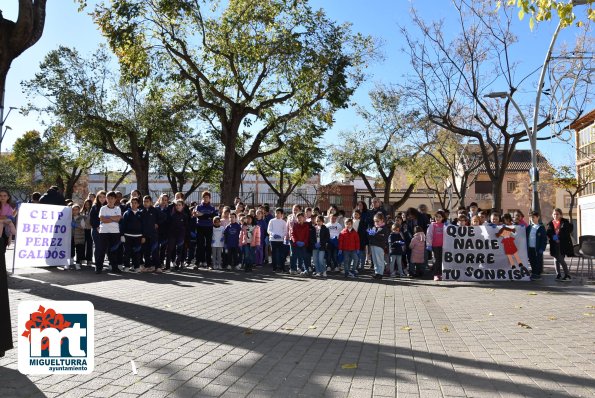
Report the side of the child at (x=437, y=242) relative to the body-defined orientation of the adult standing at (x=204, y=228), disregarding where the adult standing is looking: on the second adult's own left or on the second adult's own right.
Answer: on the second adult's own left

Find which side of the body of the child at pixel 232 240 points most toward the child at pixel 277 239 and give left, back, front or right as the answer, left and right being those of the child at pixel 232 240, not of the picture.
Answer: left

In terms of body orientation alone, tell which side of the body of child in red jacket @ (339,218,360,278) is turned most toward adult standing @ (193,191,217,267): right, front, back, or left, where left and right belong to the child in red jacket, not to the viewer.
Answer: right

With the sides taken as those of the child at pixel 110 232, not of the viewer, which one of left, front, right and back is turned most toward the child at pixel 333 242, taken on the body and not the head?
left

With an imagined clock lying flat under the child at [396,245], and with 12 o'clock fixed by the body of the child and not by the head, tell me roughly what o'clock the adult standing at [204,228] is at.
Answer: The adult standing is roughly at 3 o'clock from the child.

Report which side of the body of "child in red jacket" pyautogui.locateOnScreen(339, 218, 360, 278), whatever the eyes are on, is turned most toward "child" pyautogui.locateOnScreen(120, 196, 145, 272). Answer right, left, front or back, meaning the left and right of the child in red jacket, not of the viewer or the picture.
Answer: right

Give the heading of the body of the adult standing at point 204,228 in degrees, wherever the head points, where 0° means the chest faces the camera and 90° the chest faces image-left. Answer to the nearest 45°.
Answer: approximately 0°

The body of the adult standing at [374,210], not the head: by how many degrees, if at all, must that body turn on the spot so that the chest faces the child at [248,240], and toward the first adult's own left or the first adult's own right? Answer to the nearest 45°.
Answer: approximately 90° to the first adult's own right

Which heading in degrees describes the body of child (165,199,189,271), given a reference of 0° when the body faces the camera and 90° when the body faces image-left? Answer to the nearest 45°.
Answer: approximately 0°
